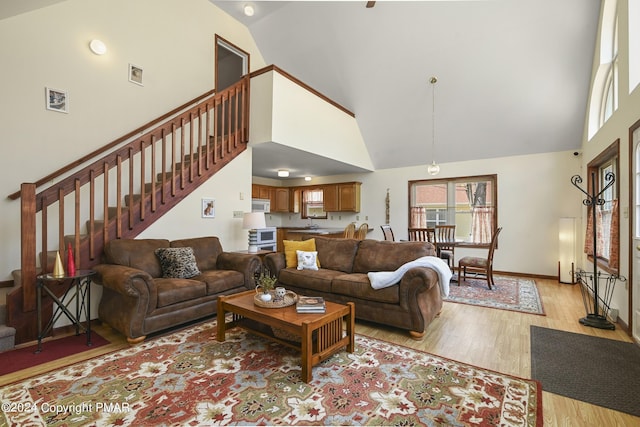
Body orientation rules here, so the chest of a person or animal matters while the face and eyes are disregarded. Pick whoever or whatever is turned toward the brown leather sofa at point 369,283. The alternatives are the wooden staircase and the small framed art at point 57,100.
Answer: the small framed art

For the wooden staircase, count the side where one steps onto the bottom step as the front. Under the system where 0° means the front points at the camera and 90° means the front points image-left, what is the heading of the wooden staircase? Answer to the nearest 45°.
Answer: approximately 45°

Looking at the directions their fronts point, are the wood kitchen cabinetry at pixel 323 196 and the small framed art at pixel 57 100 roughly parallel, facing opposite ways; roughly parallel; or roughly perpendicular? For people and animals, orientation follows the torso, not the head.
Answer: roughly perpendicular

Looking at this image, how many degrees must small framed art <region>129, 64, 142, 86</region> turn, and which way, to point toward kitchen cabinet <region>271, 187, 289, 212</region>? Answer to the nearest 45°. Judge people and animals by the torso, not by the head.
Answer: approximately 90° to its left

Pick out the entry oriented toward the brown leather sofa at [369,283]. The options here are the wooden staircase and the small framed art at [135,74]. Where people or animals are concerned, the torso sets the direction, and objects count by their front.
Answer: the small framed art

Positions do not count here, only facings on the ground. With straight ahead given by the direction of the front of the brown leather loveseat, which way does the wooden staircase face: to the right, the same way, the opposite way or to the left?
to the right

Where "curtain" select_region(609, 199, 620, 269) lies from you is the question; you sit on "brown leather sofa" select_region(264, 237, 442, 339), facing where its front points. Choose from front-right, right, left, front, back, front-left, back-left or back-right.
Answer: back-left

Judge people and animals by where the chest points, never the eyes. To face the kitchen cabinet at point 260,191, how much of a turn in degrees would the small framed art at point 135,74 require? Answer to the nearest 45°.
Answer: approximately 90° to its left

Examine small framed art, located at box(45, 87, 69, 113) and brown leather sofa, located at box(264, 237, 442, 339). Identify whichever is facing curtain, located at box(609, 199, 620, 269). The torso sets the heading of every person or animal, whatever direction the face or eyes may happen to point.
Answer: the small framed art

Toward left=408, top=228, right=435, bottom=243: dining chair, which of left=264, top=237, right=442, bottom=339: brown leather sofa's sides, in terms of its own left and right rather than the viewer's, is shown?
back

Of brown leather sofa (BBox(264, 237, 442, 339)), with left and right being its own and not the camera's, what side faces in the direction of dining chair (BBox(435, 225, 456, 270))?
back
